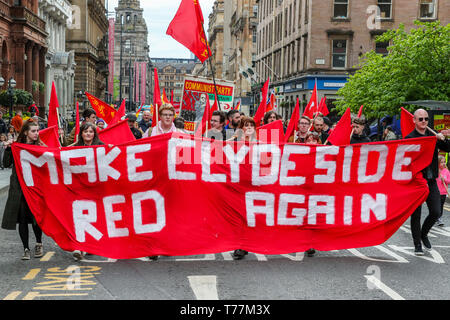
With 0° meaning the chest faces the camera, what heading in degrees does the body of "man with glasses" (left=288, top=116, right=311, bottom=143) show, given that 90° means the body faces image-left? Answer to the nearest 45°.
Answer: approximately 0°

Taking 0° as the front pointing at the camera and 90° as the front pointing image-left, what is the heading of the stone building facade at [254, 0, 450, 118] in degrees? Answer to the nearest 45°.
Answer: approximately 45°

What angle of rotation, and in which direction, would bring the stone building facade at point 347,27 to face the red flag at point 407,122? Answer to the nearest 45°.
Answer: approximately 45° to its left

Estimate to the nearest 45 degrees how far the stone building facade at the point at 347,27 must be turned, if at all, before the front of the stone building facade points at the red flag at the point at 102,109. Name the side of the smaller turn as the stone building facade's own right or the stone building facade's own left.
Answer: approximately 45° to the stone building facade's own left

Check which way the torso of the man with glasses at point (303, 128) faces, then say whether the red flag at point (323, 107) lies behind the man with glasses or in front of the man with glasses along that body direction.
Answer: behind

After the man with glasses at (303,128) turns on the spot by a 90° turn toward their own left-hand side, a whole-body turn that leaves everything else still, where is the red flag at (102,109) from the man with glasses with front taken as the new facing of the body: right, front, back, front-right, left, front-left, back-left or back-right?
back-left

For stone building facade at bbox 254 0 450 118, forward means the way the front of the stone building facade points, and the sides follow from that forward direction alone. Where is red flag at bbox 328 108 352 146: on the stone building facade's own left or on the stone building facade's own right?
on the stone building facade's own left

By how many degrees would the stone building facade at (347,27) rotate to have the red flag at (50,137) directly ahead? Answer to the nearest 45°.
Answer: approximately 45° to its left

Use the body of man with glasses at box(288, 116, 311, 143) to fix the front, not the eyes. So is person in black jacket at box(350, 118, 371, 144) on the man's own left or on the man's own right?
on the man's own left

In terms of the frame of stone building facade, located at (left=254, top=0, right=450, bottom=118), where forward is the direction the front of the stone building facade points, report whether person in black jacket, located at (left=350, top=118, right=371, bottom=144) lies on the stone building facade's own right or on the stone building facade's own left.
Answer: on the stone building facade's own left
